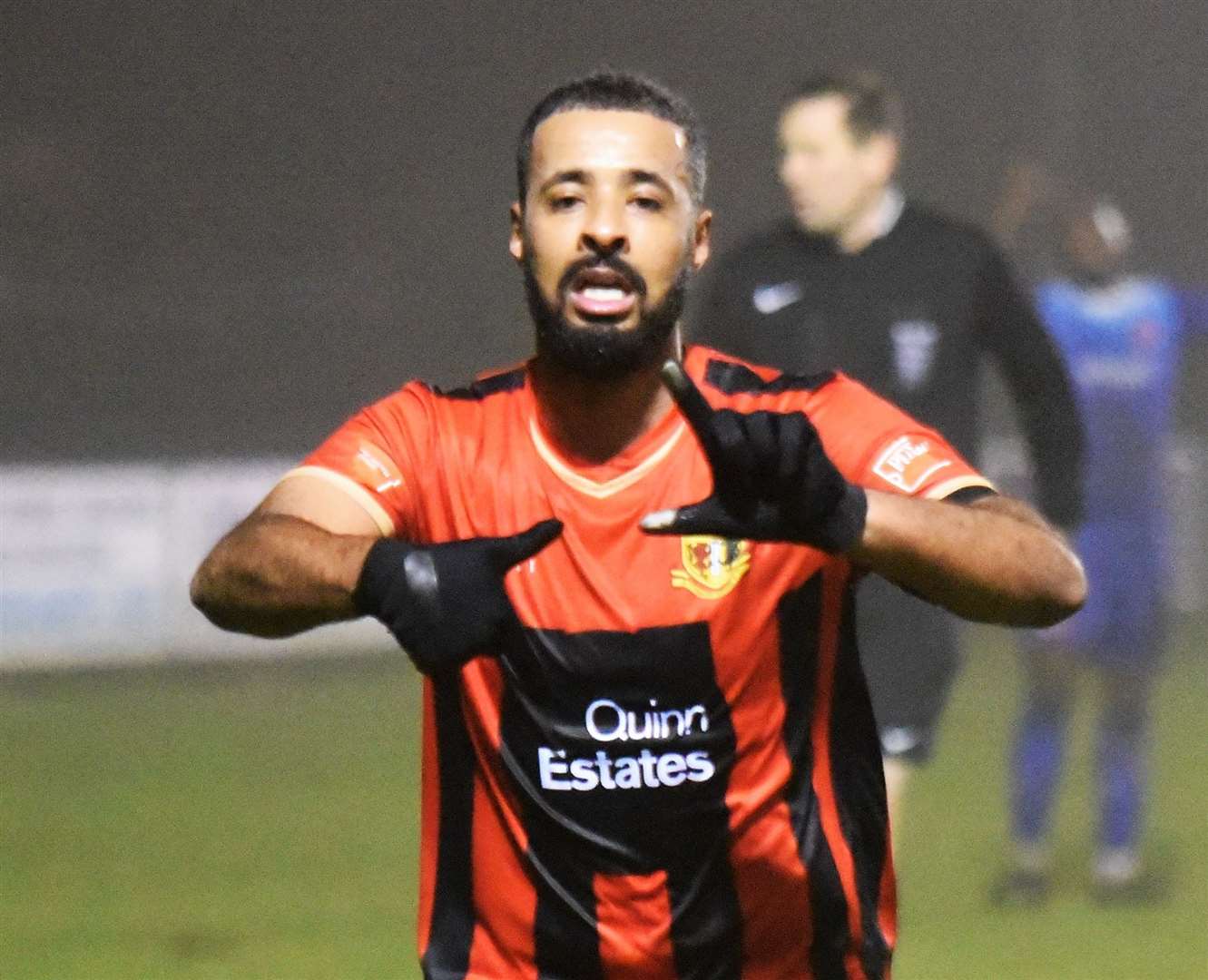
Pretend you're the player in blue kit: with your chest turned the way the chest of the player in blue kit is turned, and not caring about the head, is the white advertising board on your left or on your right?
on your right

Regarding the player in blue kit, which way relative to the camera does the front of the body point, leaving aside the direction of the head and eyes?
toward the camera

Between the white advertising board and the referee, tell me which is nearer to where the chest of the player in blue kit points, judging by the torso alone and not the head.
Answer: the referee

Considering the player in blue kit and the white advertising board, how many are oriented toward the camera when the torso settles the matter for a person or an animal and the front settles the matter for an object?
2

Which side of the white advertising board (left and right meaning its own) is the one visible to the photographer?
front

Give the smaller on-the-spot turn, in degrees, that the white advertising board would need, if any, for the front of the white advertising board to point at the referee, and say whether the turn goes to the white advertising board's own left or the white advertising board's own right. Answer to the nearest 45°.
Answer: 0° — it already faces them

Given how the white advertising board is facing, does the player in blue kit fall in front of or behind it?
in front
